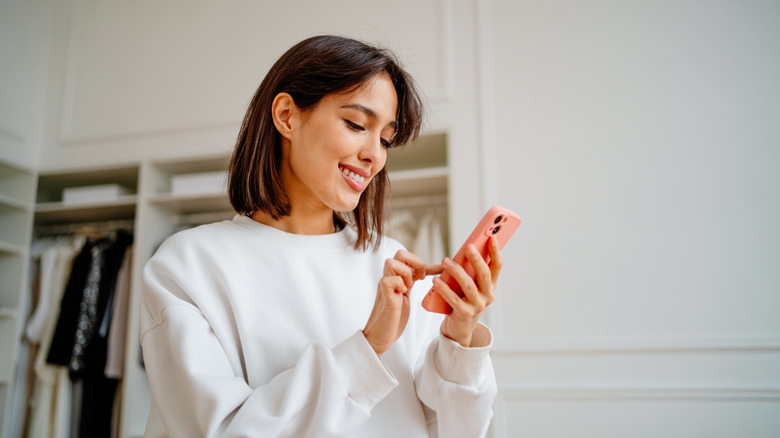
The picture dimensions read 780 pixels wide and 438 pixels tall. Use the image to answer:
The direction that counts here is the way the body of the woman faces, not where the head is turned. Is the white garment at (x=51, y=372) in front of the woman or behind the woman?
behind

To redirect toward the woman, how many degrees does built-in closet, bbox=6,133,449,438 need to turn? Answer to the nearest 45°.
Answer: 0° — it already faces them

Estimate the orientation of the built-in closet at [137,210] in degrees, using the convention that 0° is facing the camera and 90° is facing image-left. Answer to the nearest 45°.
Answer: approximately 0°
